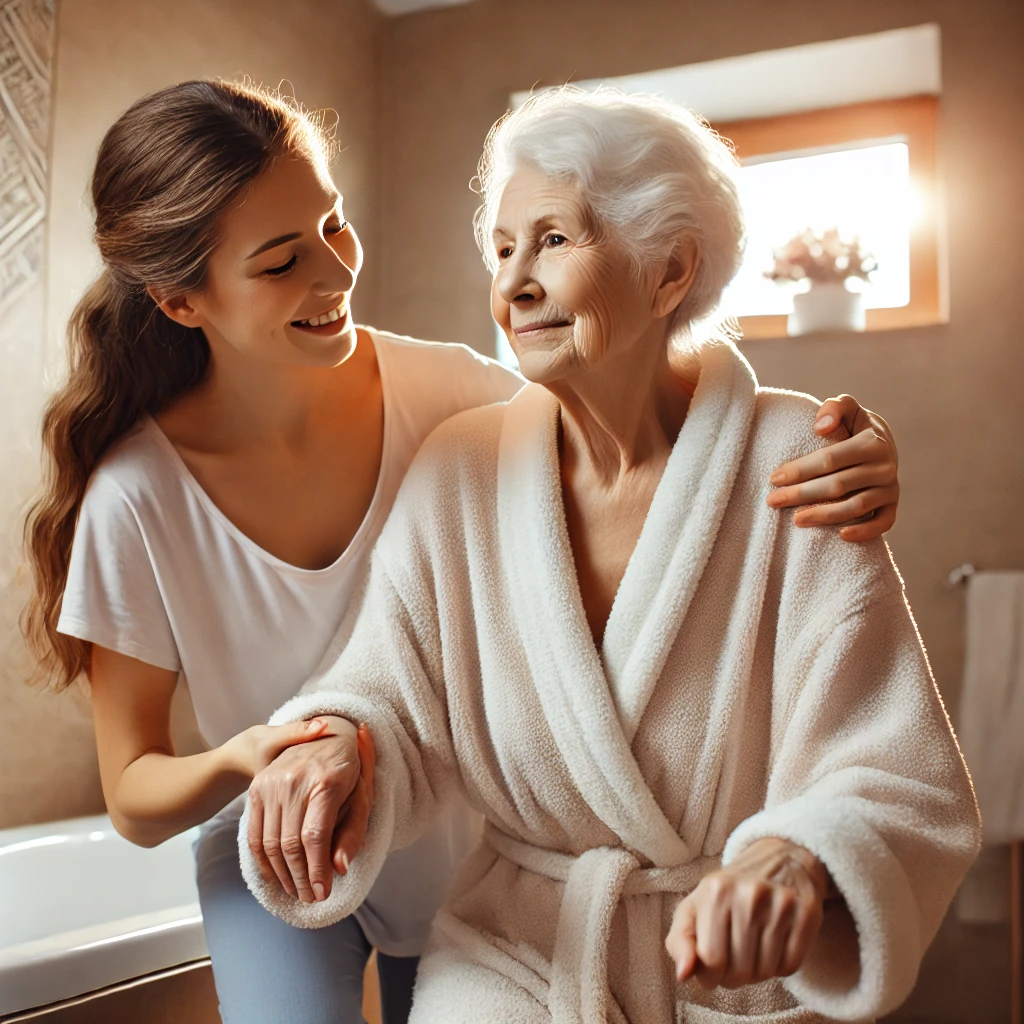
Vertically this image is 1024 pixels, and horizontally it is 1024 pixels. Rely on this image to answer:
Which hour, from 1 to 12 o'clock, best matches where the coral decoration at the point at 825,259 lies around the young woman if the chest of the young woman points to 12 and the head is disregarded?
The coral decoration is roughly at 9 o'clock from the young woman.

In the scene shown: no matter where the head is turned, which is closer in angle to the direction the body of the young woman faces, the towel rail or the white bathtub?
the towel rail

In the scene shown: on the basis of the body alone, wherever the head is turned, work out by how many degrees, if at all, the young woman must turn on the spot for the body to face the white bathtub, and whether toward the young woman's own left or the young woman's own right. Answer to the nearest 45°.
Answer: approximately 180°

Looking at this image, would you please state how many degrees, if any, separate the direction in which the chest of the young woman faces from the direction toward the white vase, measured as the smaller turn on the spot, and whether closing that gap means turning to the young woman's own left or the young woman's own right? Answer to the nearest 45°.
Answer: approximately 90° to the young woman's own left

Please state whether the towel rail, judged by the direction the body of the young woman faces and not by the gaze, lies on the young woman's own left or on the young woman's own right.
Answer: on the young woman's own left

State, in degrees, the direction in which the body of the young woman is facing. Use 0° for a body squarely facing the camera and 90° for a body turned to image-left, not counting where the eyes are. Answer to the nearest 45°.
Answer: approximately 315°

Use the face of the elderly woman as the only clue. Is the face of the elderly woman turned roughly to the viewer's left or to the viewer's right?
to the viewer's left
